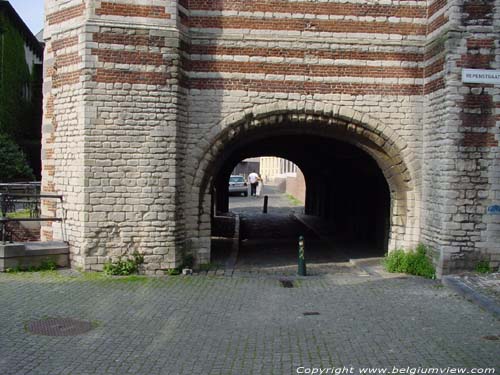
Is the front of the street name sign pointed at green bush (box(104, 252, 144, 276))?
no

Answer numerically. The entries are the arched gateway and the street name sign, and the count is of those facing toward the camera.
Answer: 2

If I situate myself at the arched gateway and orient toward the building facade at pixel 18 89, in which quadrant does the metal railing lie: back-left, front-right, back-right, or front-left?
front-left

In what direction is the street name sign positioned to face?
toward the camera

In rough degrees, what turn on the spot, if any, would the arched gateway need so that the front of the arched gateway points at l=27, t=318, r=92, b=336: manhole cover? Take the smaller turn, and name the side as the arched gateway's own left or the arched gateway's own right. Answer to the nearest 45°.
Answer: approximately 45° to the arched gateway's own right

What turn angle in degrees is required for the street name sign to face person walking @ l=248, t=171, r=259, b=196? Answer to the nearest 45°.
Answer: approximately 135° to its right

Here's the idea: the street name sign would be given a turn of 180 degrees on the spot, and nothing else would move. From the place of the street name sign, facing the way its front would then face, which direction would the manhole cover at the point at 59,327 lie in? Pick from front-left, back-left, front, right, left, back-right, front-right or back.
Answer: back-left

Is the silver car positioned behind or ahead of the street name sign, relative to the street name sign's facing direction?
behind

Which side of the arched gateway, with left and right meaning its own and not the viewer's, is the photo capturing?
front

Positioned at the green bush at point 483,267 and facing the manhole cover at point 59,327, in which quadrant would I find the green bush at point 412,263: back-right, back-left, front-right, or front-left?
front-right

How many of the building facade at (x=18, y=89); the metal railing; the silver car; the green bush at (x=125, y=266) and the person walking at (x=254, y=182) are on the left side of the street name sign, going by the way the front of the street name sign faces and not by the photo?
0

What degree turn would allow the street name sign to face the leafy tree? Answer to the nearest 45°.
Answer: approximately 90° to its right

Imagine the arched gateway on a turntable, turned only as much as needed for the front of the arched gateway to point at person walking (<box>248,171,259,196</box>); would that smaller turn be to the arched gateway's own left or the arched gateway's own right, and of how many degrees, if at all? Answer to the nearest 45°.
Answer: approximately 180°

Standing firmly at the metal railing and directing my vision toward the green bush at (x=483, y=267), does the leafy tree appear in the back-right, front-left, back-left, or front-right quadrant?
back-left

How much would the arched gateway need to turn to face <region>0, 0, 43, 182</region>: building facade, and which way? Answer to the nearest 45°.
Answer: approximately 135° to its right

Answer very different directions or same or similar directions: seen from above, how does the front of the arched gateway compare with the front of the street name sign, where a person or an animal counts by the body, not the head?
same or similar directions

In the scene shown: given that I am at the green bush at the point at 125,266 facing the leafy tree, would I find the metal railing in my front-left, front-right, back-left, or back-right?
front-left

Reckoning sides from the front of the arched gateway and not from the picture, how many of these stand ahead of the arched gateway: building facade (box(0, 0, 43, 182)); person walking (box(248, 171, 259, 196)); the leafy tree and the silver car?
0
